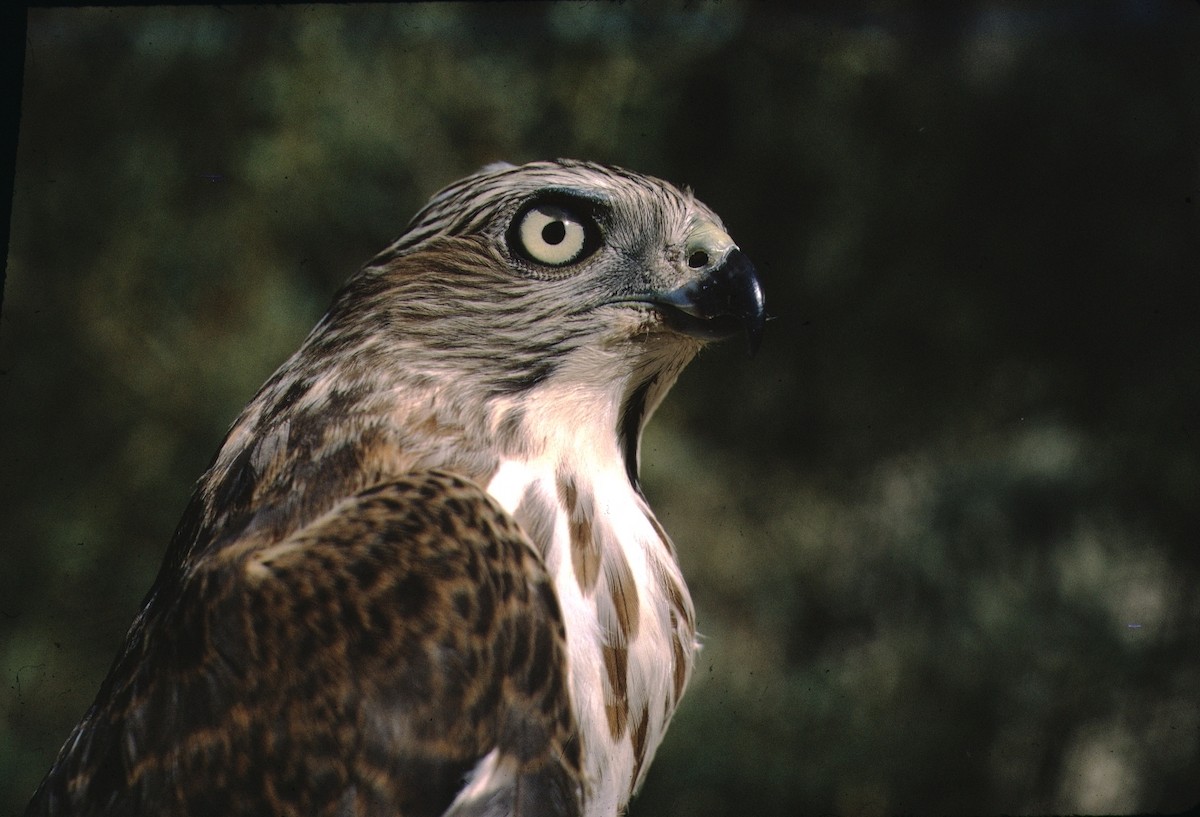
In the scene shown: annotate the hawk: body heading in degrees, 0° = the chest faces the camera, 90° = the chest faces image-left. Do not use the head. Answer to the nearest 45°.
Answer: approximately 270°
